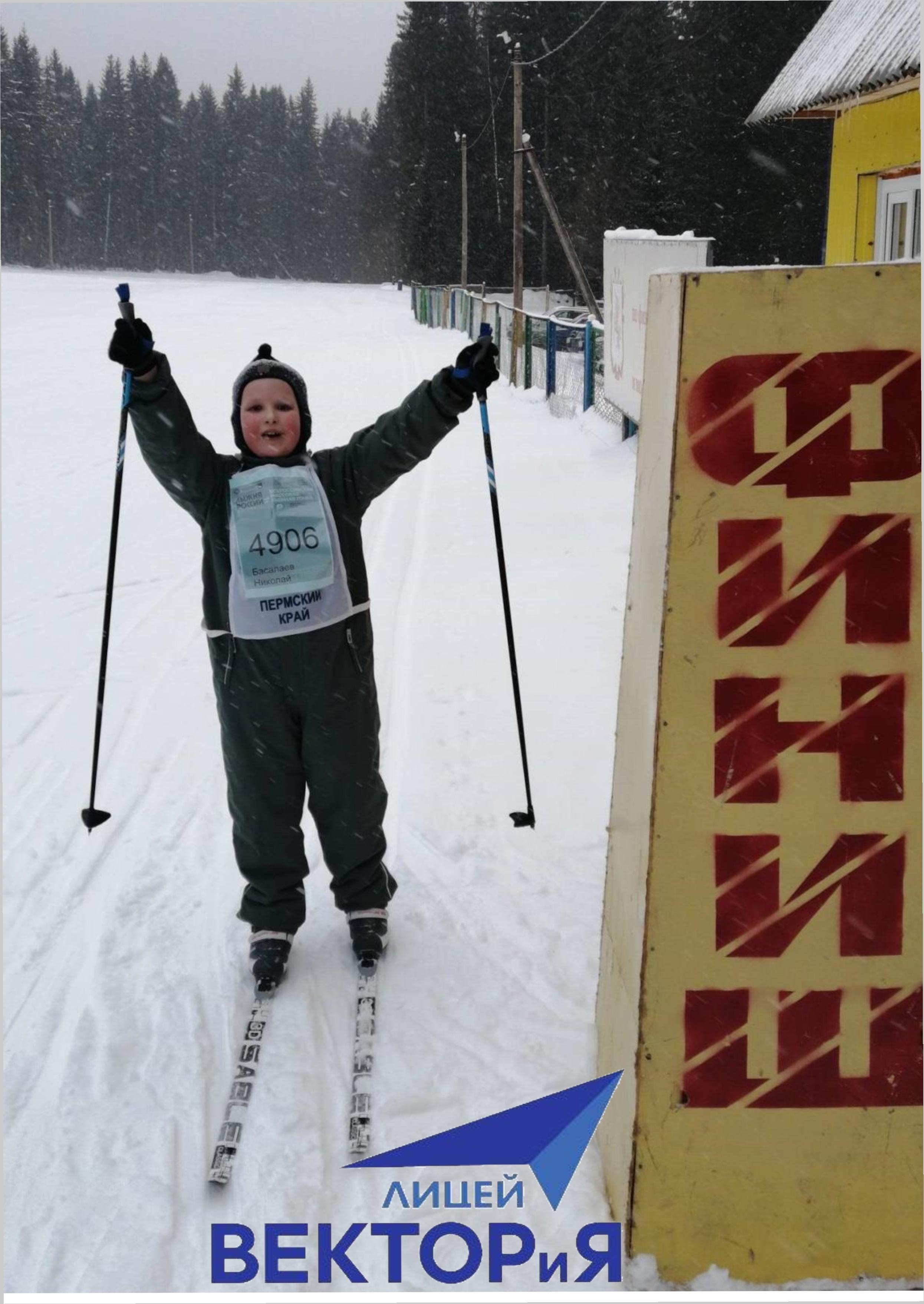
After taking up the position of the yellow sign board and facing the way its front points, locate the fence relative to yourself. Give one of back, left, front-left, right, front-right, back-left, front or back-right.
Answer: back

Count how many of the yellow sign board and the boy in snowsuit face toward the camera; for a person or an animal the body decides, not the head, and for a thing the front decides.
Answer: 2

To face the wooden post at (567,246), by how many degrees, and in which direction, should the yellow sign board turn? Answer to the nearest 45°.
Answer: approximately 180°

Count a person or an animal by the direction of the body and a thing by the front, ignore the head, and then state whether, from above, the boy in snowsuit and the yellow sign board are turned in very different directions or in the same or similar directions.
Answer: same or similar directions

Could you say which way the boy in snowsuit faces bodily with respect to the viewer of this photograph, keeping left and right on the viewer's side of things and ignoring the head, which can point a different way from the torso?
facing the viewer

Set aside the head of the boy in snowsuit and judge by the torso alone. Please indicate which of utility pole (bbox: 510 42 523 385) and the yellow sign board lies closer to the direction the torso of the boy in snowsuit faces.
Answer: the yellow sign board

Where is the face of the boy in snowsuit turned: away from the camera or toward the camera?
toward the camera

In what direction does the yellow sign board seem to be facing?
toward the camera

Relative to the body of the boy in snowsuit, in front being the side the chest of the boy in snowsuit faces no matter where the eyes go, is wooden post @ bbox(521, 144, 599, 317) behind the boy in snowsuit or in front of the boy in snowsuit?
behind

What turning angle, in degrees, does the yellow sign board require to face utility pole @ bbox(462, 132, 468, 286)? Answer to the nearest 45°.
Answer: approximately 180°

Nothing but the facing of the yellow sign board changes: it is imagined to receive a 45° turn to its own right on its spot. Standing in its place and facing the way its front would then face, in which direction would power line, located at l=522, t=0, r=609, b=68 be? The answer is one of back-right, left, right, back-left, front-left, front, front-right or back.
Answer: back-right
